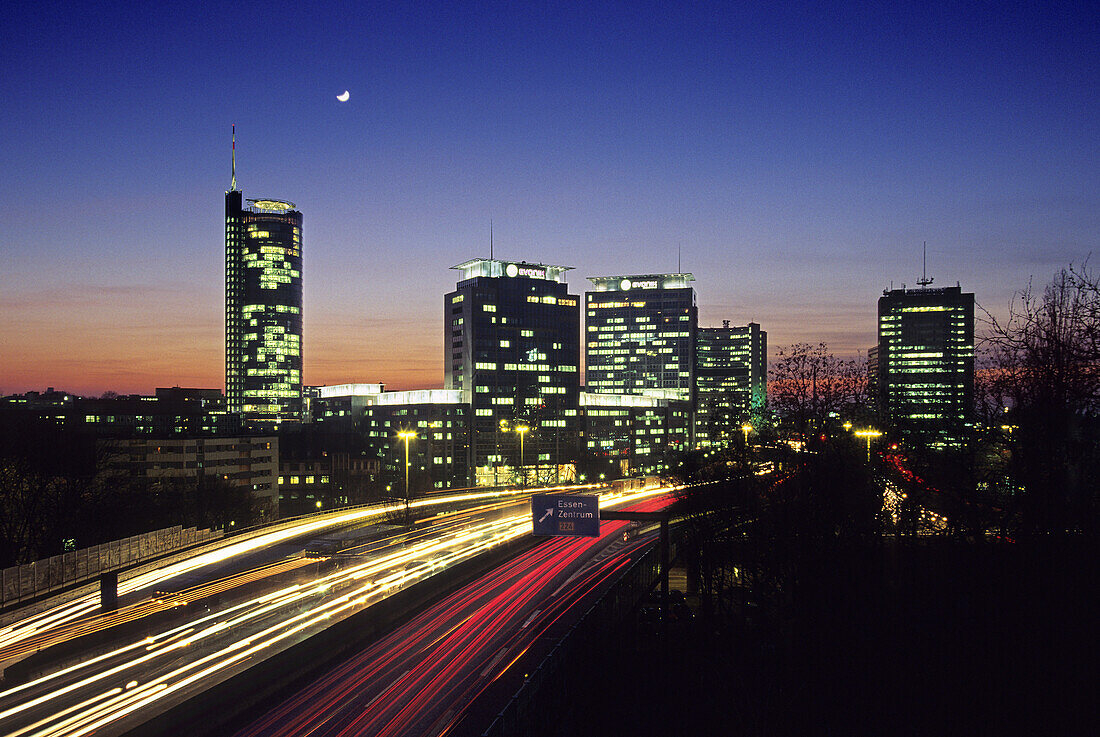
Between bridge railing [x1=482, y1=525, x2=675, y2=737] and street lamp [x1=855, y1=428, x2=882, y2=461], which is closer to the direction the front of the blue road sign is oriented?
the bridge railing

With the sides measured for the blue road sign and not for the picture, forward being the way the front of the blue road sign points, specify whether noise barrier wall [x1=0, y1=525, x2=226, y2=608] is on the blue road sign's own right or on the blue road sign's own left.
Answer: on the blue road sign's own right

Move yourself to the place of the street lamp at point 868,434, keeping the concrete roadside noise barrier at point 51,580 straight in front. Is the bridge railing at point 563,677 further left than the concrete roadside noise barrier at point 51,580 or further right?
left

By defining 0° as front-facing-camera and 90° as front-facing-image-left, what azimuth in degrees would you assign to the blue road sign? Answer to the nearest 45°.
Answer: approximately 0°

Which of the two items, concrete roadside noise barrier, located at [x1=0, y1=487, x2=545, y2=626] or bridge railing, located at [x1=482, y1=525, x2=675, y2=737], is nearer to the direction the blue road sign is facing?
the bridge railing

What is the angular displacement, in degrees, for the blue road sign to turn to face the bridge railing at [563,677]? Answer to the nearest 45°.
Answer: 0° — it already faces it

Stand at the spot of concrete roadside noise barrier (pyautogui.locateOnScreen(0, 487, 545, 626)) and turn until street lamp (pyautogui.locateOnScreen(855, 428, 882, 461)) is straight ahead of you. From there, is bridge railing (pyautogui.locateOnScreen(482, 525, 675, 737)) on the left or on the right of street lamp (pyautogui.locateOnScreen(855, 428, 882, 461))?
right

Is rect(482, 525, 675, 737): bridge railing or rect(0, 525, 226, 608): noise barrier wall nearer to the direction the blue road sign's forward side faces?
the bridge railing
